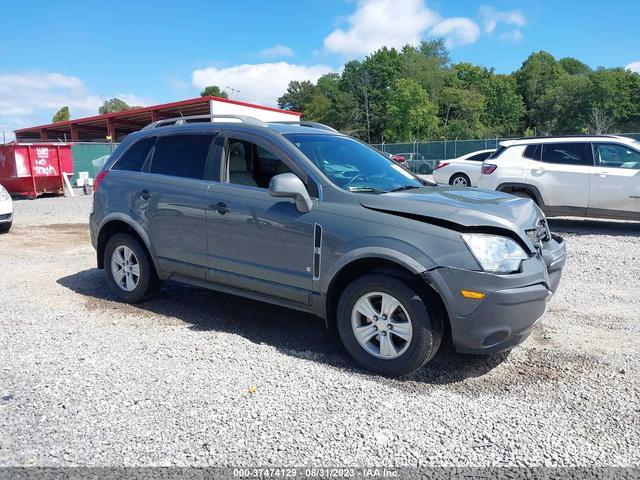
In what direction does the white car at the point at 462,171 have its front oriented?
to the viewer's right

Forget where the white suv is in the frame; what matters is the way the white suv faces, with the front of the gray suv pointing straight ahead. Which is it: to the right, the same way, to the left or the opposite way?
the same way

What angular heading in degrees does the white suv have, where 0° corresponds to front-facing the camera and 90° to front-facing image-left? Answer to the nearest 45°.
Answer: approximately 270°

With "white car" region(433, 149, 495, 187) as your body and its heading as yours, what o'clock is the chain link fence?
The chain link fence is roughly at 9 o'clock from the white car.

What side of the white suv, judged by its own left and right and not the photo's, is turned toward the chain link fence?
left

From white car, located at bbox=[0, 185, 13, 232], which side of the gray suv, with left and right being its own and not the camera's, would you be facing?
back

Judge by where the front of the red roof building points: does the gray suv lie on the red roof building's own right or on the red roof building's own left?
on the red roof building's own left

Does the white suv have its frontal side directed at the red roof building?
no

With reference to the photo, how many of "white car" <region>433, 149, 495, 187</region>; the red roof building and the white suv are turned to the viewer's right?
2

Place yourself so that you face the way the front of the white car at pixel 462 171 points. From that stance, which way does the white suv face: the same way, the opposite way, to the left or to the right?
the same way

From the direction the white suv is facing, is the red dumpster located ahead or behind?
behind

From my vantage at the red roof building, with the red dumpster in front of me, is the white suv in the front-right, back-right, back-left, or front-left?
front-left

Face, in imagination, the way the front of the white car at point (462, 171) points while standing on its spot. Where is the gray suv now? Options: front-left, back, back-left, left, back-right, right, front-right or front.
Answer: right

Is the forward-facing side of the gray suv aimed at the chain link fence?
no

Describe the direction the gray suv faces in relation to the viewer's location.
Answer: facing the viewer and to the right of the viewer

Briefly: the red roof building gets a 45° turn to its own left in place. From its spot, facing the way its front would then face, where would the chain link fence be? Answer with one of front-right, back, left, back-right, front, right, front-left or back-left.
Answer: left

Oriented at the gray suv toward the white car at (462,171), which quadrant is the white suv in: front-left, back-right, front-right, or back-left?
front-right

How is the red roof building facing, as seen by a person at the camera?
facing the viewer and to the left of the viewer

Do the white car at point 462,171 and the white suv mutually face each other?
no

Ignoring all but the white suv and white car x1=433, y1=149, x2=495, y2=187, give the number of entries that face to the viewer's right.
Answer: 2
